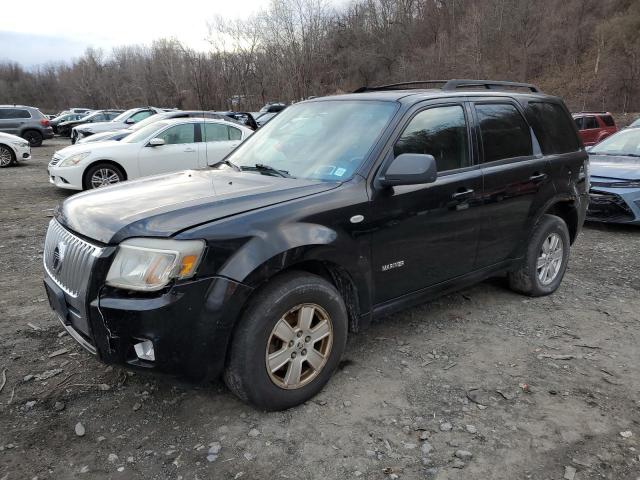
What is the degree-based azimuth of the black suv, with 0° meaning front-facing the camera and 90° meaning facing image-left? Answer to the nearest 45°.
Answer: approximately 45°

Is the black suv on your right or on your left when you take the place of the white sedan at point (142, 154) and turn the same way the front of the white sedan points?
on your left

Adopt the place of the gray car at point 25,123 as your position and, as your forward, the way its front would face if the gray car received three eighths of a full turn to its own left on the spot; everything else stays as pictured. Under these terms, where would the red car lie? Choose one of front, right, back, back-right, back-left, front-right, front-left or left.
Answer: front

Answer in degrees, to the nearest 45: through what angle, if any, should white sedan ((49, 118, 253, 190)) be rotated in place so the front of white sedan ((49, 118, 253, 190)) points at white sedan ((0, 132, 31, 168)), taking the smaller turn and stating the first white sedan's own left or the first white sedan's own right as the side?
approximately 90° to the first white sedan's own right

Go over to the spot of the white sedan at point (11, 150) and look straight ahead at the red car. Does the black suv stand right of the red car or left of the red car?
right

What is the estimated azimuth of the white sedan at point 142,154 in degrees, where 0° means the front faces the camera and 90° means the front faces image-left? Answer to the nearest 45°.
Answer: approximately 45°

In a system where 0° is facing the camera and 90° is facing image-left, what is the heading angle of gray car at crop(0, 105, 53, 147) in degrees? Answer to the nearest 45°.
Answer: approximately 90°

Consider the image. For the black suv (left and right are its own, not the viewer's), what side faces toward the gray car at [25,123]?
right
